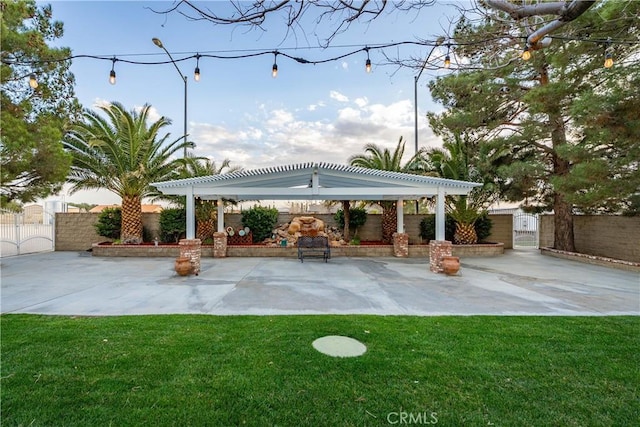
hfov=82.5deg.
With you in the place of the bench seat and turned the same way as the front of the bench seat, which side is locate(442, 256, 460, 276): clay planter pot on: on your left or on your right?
on your left

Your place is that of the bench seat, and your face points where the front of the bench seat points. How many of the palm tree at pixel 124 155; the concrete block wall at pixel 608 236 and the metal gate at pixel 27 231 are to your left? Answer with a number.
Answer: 1

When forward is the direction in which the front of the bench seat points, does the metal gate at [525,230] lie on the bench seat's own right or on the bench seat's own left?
on the bench seat's own left

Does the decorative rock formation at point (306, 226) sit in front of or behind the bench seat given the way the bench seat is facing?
behind

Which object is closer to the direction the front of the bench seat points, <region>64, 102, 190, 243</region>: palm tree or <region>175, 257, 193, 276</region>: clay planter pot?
the clay planter pot

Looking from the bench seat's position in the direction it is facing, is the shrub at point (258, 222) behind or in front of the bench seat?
behind

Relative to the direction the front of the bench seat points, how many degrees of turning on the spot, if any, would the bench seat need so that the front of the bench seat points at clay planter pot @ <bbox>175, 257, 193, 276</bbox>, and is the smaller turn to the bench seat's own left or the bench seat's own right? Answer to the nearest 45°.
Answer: approximately 45° to the bench seat's own right

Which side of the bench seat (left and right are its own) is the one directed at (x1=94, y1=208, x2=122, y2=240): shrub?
right

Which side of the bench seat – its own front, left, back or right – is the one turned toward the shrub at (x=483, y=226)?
left

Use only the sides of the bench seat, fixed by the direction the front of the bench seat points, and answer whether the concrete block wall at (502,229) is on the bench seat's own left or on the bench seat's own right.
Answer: on the bench seat's own left

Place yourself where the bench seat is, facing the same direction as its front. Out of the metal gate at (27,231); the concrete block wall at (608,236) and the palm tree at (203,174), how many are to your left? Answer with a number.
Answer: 1

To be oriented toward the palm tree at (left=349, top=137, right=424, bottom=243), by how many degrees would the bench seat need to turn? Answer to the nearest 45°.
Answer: approximately 135° to its left

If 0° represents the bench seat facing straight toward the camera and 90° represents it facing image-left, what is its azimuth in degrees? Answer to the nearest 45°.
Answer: approximately 0°

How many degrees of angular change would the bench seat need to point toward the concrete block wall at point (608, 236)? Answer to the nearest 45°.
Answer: approximately 90° to its left

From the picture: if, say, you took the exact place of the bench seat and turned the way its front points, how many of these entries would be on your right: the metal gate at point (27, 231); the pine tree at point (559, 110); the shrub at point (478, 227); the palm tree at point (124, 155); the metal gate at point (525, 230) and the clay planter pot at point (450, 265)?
2
